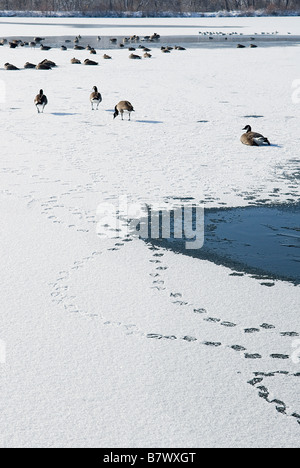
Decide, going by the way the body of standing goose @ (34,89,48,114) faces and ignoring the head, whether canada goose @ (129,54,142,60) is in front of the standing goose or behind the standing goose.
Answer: in front

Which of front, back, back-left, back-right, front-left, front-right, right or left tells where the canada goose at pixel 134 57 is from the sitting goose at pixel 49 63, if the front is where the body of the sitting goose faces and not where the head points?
back-right

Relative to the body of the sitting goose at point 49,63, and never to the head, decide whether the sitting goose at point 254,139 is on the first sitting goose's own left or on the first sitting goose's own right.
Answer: on the first sitting goose's own left

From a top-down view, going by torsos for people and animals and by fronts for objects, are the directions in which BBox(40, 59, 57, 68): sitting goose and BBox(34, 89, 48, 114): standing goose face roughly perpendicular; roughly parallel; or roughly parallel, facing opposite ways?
roughly perpendicular

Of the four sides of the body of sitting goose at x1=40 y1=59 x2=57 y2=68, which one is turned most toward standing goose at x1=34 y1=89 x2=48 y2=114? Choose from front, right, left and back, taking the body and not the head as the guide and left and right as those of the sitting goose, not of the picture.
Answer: left

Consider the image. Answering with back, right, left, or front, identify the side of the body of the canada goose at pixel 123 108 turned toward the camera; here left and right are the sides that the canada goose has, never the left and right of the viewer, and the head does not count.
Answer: left

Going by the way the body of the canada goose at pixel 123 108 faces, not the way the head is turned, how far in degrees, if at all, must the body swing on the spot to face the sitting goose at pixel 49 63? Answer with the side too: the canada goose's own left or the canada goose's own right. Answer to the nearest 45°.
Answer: approximately 90° to the canada goose's own right

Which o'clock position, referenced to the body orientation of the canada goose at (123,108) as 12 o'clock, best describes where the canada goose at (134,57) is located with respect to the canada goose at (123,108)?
the canada goose at (134,57) is roughly at 3 o'clock from the canada goose at (123,108).

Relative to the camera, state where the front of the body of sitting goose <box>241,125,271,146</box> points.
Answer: to the viewer's left

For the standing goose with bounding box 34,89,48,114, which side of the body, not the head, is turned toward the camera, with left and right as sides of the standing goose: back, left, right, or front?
back
